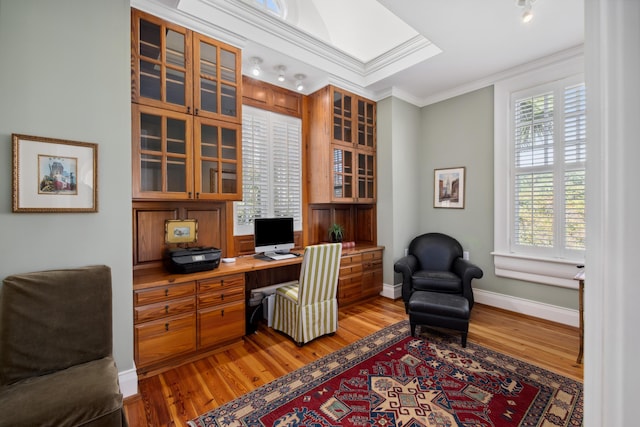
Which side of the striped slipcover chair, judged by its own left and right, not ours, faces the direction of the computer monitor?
front

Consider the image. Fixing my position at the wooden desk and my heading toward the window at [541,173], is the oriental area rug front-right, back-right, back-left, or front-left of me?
front-right

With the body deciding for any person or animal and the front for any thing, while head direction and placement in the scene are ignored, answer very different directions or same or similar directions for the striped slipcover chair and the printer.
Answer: very different directions

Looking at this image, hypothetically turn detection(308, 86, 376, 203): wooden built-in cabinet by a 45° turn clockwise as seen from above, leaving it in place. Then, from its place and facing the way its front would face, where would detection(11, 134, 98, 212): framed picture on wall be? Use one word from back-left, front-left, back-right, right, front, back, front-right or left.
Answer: front-right

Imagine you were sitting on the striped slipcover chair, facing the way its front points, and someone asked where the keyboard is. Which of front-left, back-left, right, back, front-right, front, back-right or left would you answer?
front

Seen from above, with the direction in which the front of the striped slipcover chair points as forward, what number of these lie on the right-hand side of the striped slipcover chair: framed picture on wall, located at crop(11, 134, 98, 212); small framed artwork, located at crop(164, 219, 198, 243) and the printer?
0

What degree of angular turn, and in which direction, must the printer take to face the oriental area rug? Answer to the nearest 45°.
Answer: approximately 45° to its left

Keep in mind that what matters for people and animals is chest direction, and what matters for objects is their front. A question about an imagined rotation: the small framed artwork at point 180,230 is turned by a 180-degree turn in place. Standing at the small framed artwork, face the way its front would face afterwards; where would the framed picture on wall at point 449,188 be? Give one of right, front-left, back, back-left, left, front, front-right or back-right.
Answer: right

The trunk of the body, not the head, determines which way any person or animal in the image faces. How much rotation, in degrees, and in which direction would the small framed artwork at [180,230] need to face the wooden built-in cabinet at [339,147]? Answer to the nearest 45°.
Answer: approximately 90° to its left

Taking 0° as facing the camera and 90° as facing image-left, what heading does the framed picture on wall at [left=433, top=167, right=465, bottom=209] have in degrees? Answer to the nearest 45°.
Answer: approximately 45°

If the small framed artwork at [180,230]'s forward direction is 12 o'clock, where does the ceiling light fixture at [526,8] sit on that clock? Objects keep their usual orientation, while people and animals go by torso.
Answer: The ceiling light fixture is roughly at 10 o'clock from the small framed artwork.

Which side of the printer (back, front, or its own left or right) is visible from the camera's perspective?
front

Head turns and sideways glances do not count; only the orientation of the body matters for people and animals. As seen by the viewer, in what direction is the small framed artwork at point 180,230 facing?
toward the camera

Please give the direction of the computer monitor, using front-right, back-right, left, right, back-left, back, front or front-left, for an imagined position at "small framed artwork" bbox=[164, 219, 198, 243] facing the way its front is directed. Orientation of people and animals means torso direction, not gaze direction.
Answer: left

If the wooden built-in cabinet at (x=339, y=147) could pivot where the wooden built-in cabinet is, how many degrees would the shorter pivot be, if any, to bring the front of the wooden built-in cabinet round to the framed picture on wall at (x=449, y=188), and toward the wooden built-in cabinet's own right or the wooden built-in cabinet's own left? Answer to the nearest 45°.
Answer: approximately 45° to the wooden built-in cabinet's own left

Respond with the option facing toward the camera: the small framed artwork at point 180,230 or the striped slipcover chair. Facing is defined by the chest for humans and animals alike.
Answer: the small framed artwork

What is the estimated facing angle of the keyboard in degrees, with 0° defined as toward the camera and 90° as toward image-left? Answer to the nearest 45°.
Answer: approximately 315°

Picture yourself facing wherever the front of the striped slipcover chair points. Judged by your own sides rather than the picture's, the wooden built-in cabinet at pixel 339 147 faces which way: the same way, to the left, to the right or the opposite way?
the opposite way

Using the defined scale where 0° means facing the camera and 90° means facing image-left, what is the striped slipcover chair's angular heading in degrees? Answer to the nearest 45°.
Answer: approximately 135°
